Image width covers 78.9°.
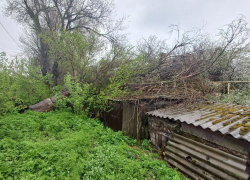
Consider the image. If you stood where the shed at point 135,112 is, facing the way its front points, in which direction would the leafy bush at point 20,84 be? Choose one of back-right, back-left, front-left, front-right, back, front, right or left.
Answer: front-right

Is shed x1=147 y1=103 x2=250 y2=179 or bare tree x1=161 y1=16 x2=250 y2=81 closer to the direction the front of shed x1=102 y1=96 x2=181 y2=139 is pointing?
the shed

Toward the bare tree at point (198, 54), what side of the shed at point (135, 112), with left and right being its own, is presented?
back

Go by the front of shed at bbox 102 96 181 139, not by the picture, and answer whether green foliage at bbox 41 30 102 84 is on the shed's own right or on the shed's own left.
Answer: on the shed's own right

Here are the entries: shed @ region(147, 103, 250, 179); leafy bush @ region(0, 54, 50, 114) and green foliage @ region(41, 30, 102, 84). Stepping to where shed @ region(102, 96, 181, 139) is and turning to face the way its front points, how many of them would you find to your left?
1

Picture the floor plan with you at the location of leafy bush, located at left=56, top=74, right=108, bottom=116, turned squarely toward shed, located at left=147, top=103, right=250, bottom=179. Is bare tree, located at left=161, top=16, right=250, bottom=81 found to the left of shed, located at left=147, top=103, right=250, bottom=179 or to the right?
left

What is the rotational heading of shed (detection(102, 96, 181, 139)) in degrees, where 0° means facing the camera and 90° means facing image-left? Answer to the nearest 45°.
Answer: approximately 45°
